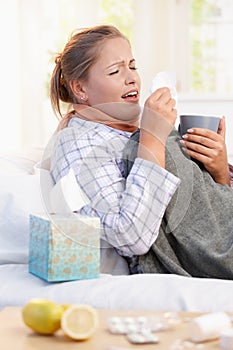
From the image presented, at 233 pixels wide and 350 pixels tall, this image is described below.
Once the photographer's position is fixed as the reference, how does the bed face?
facing to the right of the viewer

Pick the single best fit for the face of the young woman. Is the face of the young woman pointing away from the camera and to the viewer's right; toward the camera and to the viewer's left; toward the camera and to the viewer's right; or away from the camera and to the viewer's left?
toward the camera and to the viewer's right
